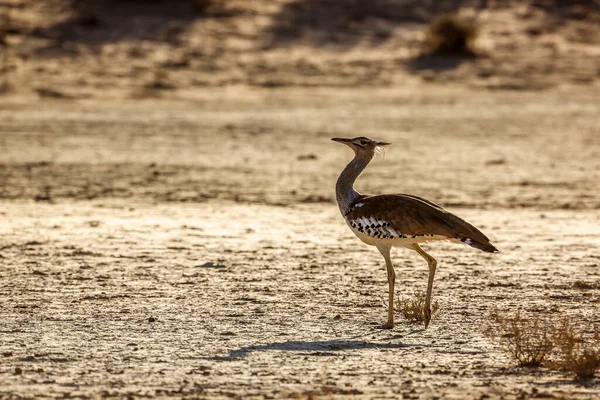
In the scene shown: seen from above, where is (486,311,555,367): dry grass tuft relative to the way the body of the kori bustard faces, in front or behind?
behind

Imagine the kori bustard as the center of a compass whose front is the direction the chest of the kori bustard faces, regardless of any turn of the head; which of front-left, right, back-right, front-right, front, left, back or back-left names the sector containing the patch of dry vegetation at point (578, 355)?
back-left

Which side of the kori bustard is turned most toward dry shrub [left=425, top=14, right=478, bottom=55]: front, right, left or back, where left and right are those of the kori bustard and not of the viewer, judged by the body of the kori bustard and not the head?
right

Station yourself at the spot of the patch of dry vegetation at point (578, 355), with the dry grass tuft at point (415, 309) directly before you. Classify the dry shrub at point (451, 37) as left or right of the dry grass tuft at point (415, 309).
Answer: right

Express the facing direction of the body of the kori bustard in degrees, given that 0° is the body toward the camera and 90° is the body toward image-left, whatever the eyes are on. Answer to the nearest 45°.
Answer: approximately 90°
